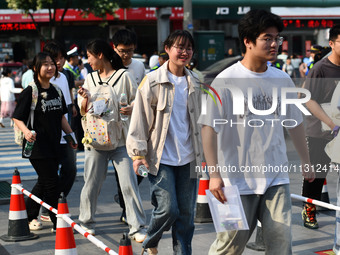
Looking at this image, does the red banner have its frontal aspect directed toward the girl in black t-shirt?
yes

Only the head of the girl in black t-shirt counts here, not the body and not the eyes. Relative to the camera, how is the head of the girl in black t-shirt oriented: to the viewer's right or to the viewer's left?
to the viewer's right

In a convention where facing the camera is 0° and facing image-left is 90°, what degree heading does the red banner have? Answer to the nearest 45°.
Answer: approximately 0°

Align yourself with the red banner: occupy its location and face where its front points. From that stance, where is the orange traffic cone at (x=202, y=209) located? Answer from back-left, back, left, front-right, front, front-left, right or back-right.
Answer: front

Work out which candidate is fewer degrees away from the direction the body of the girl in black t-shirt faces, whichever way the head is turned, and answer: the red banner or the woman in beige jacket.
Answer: the woman in beige jacket

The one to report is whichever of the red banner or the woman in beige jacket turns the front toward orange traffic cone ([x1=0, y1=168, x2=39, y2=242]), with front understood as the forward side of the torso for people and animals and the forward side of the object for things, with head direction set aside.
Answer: the red banner

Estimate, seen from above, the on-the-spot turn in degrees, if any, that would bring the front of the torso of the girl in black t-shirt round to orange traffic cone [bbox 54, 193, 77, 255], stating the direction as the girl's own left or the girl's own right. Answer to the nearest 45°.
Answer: approximately 45° to the girl's own right

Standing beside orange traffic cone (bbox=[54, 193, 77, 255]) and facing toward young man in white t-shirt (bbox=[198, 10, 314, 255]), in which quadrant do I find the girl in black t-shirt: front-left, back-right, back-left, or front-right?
back-left

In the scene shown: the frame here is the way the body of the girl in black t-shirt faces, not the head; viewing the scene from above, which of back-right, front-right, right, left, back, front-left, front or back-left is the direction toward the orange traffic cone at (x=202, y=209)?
front-left

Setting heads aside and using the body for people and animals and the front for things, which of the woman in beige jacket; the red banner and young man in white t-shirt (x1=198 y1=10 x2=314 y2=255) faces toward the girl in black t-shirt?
the red banner

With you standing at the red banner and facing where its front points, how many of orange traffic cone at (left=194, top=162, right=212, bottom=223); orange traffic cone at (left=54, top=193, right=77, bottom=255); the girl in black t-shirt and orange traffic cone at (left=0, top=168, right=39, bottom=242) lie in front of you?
4

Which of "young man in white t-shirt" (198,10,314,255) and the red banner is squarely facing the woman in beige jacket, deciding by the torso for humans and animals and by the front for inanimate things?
the red banner

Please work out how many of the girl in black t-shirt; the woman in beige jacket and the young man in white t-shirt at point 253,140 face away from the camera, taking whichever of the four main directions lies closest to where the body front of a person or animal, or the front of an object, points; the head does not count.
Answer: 0
